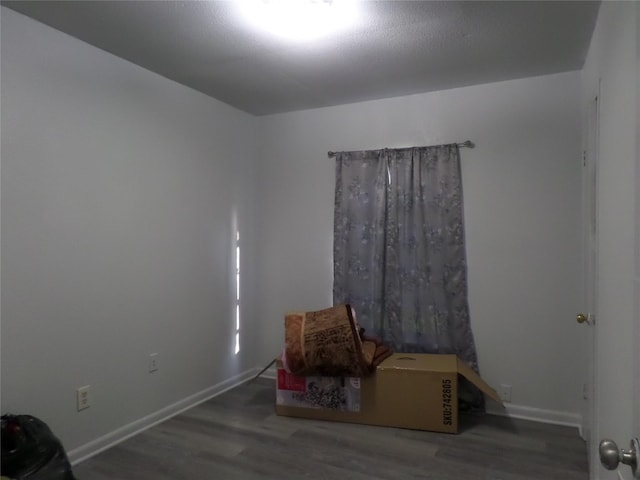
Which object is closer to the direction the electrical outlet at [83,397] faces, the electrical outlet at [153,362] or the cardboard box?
the cardboard box

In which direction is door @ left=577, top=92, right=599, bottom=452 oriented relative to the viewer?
to the viewer's left

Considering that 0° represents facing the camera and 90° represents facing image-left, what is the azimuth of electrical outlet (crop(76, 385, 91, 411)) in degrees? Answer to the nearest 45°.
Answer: approximately 315°

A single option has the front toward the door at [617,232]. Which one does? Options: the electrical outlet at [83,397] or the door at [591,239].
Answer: the electrical outlet

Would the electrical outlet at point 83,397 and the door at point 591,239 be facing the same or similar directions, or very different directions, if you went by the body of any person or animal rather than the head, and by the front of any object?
very different directions

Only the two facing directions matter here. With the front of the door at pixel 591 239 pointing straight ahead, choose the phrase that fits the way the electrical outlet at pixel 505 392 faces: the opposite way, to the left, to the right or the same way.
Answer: to the left

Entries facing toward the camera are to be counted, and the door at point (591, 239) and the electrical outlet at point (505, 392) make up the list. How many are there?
1

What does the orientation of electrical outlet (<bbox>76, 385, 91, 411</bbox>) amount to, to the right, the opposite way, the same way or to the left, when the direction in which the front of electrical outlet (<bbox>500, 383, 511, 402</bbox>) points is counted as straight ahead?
to the left
